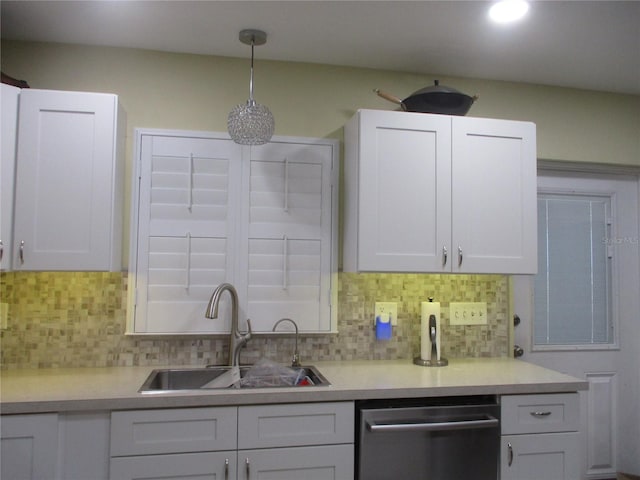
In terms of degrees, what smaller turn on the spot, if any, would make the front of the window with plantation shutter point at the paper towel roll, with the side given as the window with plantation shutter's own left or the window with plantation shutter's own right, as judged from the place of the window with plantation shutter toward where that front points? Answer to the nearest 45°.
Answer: approximately 90° to the window with plantation shutter's own left

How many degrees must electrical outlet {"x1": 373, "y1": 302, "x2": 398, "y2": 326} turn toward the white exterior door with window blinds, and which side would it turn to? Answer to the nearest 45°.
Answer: approximately 135° to its left

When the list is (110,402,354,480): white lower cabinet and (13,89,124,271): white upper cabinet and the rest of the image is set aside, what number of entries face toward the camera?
2

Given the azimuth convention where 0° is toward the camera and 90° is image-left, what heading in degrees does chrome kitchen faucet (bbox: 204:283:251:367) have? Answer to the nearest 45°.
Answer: approximately 45°

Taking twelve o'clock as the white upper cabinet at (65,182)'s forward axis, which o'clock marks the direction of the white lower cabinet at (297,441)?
The white lower cabinet is roughly at 10 o'clock from the white upper cabinet.

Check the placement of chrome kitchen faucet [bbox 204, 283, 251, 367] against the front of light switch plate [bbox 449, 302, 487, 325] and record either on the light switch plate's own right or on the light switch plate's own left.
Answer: on the light switch plate's own right
